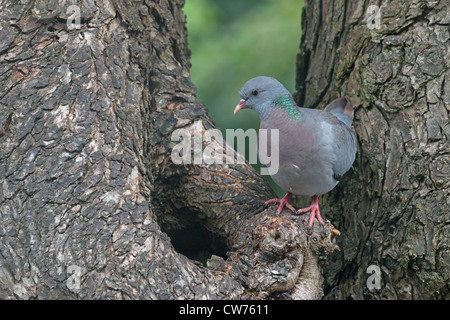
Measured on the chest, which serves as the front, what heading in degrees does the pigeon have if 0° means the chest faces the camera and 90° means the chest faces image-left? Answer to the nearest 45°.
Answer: approximately 45°
